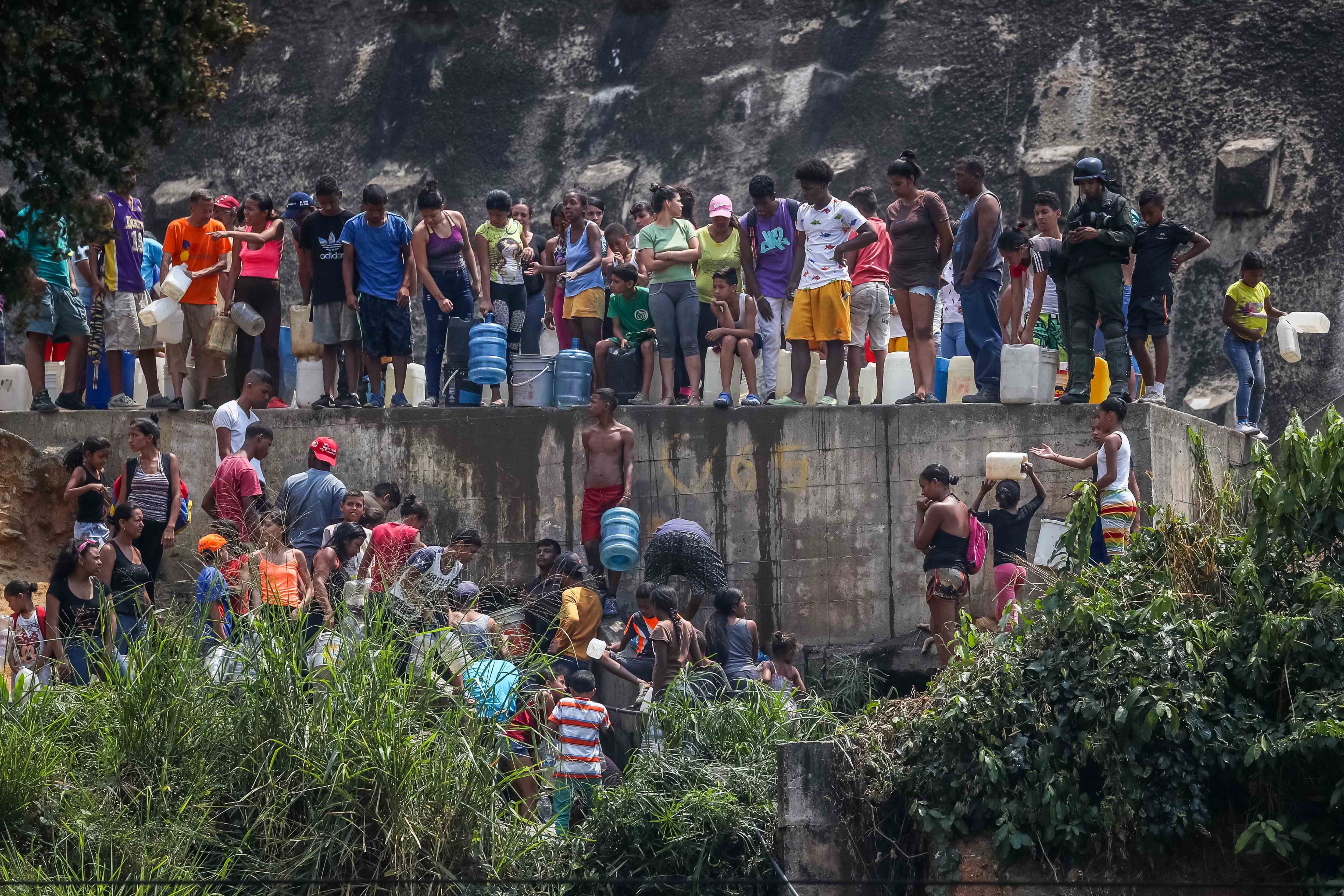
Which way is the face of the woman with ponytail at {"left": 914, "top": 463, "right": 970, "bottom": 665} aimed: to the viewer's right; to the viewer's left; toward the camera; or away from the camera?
to the viewer's left

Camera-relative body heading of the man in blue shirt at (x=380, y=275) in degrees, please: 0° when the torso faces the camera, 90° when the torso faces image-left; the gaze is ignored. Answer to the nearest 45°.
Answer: approximately 0°

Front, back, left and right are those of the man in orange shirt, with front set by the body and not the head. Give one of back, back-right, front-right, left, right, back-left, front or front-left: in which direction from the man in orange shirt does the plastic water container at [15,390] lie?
back-right

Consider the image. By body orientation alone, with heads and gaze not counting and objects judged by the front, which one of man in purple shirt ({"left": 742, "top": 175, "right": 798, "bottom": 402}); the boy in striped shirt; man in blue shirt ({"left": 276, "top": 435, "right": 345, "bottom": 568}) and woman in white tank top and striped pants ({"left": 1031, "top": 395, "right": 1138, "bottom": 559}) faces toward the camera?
the man in purple shirt

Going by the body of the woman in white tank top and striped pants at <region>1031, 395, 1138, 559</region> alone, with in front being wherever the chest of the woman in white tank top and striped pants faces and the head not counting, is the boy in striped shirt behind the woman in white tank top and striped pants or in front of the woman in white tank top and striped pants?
in front

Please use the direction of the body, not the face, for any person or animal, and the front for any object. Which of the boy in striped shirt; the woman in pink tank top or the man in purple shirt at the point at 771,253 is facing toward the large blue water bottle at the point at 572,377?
the boy in striped shirt

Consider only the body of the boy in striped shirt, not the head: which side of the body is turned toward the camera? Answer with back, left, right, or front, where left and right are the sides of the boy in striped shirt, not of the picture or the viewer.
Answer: back

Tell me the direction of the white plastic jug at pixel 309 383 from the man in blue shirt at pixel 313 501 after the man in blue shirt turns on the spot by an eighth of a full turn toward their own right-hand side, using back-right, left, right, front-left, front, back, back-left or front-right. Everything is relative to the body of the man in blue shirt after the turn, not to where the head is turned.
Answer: front-left

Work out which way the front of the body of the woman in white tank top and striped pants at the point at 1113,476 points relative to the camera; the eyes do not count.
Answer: to the viewer's left

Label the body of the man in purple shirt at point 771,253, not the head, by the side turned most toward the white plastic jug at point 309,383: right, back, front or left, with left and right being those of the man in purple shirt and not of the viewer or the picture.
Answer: right

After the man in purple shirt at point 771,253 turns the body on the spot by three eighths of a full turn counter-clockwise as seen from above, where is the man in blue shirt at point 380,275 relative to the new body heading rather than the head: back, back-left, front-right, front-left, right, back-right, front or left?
back-left

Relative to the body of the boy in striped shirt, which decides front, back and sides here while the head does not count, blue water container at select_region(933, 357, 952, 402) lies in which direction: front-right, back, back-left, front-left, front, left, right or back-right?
front-right

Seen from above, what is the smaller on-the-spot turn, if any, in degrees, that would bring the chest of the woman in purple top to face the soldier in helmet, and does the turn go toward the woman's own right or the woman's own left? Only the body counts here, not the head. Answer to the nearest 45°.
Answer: approximately 45° to the woman's own left
